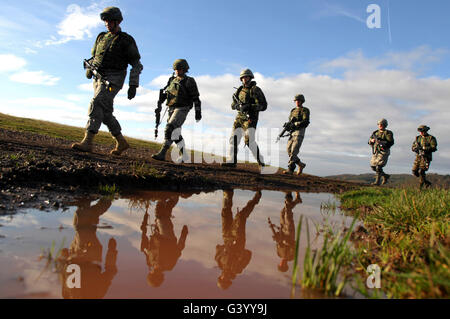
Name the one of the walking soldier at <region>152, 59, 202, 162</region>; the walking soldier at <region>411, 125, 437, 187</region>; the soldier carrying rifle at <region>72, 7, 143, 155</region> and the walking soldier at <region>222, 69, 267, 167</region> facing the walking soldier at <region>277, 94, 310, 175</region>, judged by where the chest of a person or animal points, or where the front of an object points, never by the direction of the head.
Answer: the walking soldier at <region>411, 125, 437, 187</region>

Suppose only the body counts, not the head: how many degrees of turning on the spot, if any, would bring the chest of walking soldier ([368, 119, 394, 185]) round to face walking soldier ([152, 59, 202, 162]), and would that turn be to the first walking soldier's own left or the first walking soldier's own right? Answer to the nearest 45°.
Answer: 0° — they already face them

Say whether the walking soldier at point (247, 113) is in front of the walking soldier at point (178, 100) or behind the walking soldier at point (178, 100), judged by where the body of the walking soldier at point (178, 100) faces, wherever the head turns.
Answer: behind

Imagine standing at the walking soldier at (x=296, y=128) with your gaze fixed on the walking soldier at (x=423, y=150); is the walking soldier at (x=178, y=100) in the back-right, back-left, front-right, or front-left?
back-right

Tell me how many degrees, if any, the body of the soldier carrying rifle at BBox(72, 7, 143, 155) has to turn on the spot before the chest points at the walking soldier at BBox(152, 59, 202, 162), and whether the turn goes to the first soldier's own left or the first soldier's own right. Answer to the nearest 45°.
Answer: approximately 180°

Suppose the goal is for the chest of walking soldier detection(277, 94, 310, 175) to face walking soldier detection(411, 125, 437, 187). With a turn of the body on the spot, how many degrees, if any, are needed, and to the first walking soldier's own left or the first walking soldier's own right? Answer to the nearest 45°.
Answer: approximately 180°
